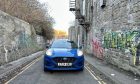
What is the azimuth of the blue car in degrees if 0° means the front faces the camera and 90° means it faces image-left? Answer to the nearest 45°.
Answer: approximately 0°
